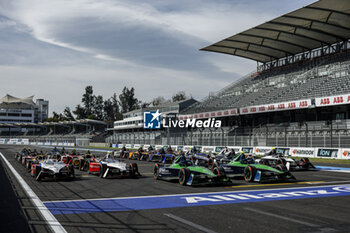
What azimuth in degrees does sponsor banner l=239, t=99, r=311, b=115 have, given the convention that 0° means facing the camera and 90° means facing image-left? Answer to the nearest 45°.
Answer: approximately 45°

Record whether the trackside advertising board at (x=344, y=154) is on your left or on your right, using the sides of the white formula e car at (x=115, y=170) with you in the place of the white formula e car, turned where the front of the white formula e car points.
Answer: on your left

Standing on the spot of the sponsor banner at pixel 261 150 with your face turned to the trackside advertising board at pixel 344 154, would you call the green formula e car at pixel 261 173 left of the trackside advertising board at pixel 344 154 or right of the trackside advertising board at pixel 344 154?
right

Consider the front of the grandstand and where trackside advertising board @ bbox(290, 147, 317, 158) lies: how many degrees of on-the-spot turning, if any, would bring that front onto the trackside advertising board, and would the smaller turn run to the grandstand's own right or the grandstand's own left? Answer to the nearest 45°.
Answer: approximately 45° to the grandstand's own left

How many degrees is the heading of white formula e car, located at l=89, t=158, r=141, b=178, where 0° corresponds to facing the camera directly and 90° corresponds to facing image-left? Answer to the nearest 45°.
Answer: approximately 315°

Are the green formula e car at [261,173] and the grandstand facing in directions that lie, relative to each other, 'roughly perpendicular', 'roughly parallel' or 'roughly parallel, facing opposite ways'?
roughly perpendicular

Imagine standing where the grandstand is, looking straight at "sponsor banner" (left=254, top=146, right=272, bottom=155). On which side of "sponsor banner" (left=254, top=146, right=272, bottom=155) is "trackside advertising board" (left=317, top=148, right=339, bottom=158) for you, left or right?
left

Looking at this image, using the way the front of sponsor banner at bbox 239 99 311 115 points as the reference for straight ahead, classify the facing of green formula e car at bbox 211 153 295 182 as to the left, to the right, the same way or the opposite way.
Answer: to the left
